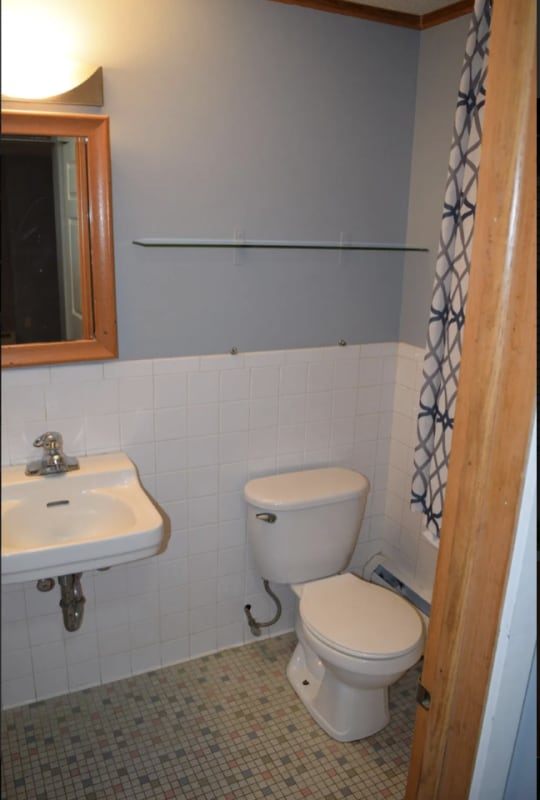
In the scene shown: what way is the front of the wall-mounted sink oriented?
toward the camera

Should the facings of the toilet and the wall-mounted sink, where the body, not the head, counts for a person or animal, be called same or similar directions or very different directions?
same or similar directions

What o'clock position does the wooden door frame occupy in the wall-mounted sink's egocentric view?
The wooden door frame is roughly at 11 o'clock from the wall-mounted sink.

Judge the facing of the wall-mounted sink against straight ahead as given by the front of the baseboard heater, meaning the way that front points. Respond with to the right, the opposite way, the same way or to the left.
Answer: to the left

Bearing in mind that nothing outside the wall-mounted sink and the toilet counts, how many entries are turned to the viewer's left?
0

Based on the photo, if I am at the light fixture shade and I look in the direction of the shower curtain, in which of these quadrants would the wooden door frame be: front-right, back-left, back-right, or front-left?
front-right

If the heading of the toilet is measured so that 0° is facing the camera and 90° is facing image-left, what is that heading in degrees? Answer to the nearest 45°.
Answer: approximately 315°

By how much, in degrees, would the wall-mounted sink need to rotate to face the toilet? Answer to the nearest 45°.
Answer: approximately 90° to its left

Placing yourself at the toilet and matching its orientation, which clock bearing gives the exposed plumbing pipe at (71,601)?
The exposed plumbing pipe is roughly at 4 o'clock from the toilet.

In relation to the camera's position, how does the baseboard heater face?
facing the viewer and to the left of the viewer

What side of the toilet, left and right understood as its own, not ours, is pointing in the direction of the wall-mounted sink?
right

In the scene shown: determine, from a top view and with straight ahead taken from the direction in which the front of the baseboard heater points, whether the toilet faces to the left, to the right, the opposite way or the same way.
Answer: to the left

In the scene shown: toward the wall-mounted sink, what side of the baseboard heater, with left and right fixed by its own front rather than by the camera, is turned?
front
